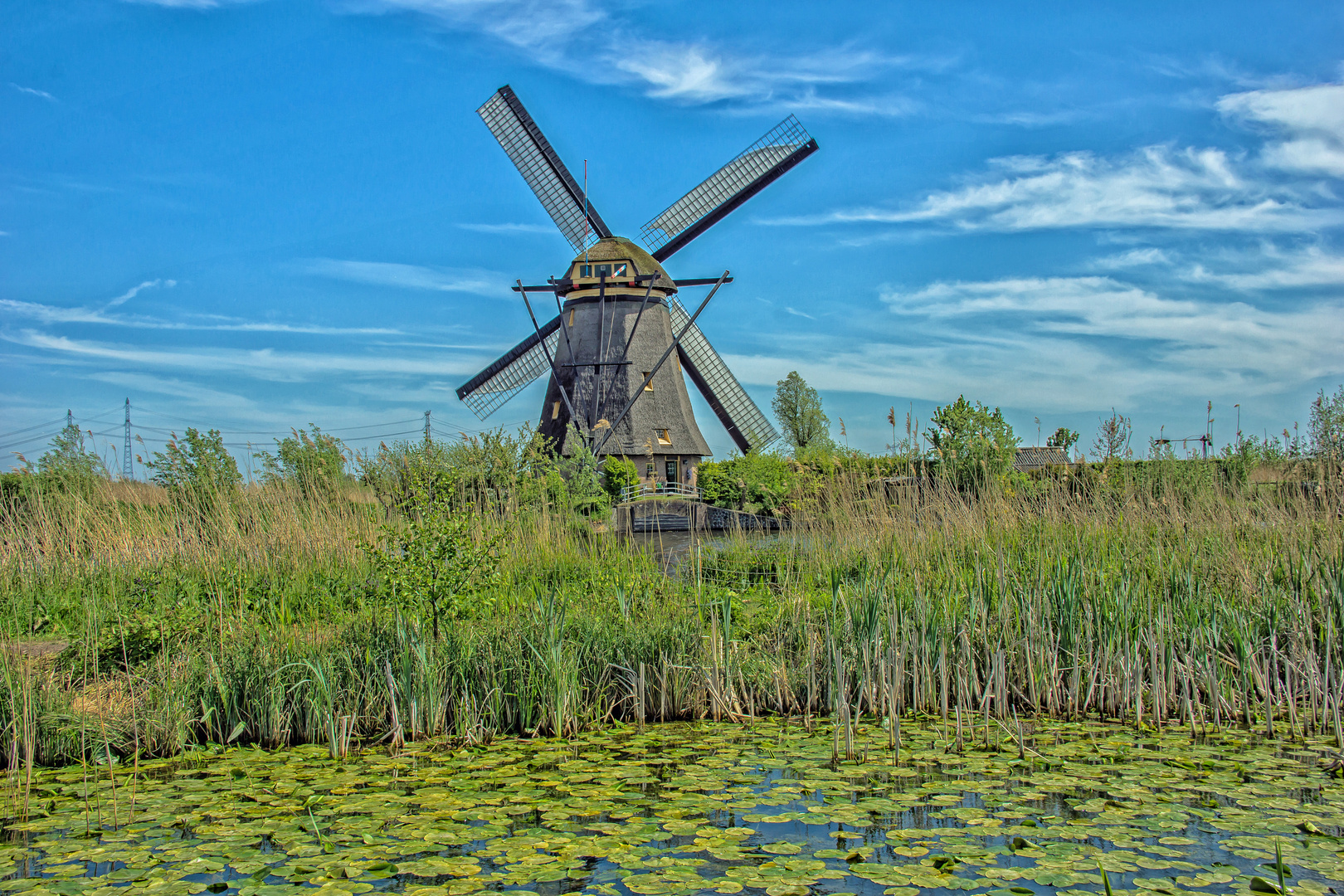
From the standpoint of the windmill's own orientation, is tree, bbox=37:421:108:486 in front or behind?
behind
